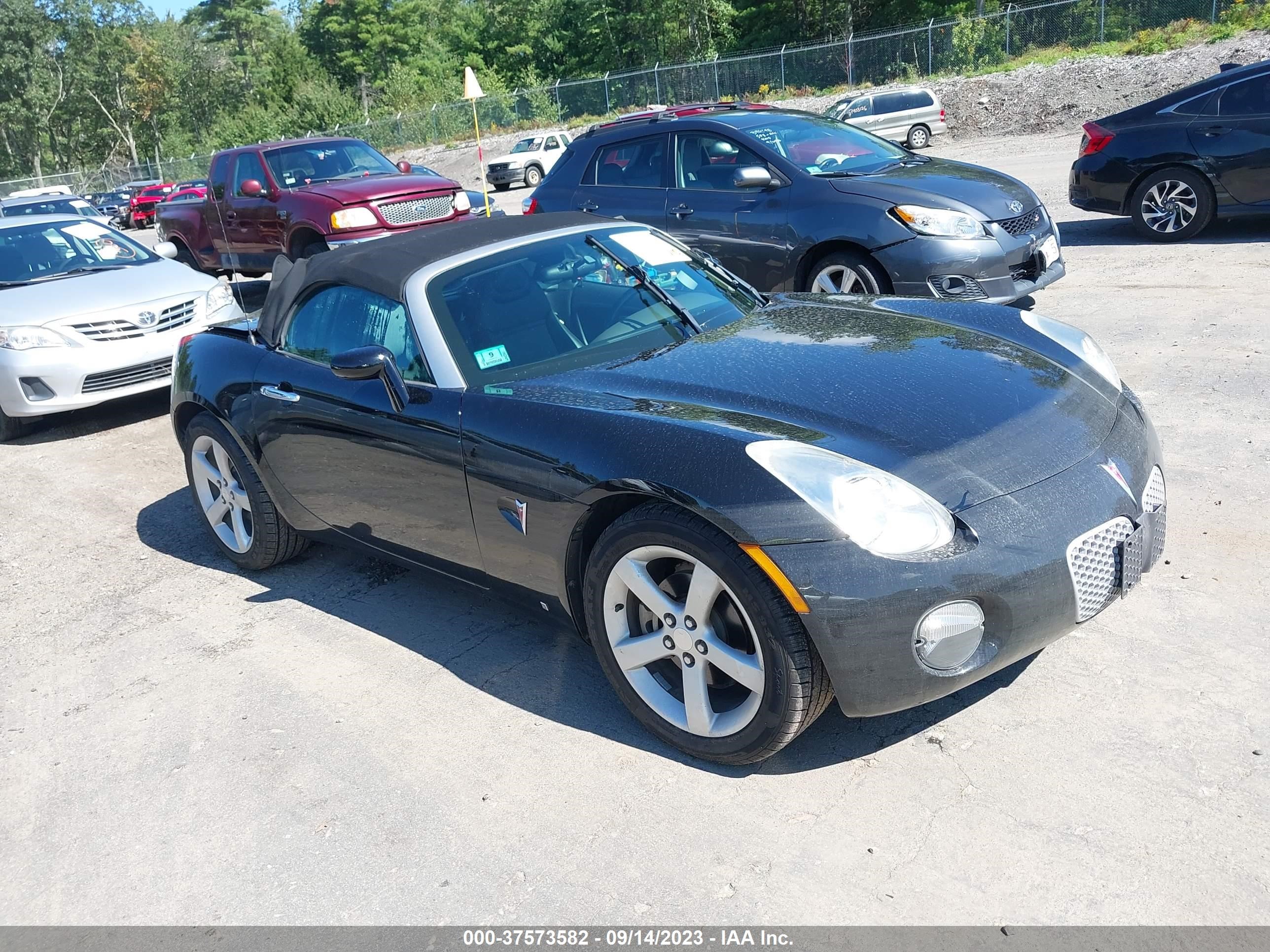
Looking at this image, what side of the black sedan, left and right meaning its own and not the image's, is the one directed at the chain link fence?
left

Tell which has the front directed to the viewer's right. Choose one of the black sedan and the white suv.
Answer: the black sedan

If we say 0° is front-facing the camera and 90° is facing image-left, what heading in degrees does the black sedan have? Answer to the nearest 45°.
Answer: approximately 270°

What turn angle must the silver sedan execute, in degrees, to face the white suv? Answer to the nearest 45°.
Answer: approximately 90° to its left

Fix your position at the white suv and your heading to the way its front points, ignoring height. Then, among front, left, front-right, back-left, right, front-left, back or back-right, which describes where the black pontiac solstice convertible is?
front-left

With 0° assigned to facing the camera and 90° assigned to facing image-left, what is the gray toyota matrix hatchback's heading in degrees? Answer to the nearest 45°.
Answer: approximately 315°

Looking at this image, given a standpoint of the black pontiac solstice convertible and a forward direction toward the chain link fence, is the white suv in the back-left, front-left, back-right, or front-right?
front-left

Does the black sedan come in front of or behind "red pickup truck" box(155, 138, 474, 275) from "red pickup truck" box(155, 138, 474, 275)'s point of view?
in front

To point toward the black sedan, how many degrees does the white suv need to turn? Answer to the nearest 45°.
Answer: approximately 45° to its left

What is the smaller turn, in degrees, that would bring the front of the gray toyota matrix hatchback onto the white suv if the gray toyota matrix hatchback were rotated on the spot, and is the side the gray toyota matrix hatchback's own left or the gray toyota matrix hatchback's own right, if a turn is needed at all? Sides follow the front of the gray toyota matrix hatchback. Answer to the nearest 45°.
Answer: approximately 135° to the gray toyota matrix hatchback's own left

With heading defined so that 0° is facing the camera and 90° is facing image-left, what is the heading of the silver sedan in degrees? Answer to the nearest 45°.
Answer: approximately 315°

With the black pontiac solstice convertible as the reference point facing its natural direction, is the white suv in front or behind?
behind

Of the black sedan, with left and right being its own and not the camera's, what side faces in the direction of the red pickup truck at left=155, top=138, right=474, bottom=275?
back

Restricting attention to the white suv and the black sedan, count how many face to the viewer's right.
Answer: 1

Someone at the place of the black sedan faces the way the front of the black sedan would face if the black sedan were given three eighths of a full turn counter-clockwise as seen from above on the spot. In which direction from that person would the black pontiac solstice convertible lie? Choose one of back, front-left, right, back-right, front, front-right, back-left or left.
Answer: back-left
